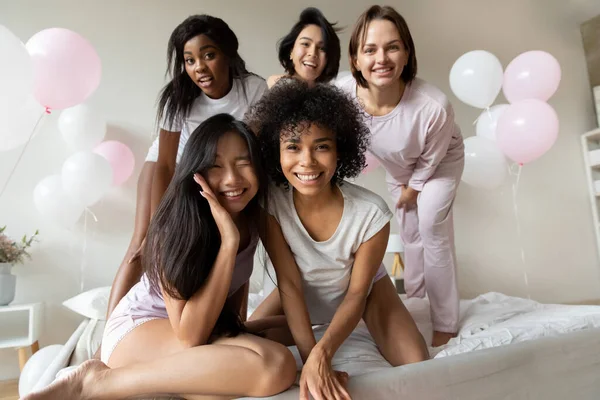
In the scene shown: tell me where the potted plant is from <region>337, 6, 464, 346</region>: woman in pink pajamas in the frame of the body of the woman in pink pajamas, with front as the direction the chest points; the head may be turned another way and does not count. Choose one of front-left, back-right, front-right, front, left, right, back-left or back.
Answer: front-right

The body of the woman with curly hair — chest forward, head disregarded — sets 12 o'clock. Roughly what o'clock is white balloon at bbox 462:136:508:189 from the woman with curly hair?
The white balloon is roughly at 7 o'clock from the woman with curly hair.

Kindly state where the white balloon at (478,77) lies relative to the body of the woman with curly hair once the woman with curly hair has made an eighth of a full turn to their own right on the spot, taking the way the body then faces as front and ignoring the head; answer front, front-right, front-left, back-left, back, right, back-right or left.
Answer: back

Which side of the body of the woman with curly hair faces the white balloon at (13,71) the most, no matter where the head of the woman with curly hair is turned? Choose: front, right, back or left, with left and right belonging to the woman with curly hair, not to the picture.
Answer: right

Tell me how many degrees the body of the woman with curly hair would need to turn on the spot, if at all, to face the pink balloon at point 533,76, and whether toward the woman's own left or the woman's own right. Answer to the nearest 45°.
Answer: approximately 135° to the woman's own left

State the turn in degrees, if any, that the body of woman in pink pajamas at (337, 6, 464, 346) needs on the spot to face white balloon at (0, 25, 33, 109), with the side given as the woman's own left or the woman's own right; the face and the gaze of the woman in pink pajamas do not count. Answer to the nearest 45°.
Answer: approximately 45° to the woman's own right

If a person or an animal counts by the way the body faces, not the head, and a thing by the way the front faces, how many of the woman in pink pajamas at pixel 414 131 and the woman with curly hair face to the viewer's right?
0

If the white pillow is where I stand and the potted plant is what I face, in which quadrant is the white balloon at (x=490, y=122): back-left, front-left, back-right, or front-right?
back-right

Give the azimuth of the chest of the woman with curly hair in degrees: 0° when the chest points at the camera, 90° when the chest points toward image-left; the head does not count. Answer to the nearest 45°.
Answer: approximately 0°
